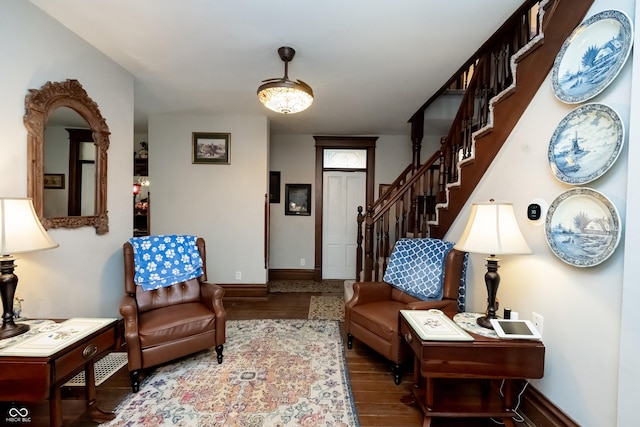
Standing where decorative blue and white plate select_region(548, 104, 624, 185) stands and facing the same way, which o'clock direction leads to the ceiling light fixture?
The ceiling light fixture is roughly at 1 o'clock from the decorative blue and white plate.

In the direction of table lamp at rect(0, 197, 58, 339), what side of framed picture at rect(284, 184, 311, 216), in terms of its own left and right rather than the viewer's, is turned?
front

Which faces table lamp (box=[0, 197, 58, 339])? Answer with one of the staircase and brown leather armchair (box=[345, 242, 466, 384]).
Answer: the brown leather armchair

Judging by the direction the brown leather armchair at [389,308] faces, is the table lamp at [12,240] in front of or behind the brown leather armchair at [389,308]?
in front

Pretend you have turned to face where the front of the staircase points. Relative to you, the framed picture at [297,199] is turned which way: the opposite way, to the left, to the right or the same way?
the opposite way

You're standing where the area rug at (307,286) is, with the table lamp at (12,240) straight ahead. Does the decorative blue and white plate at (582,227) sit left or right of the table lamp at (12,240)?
left

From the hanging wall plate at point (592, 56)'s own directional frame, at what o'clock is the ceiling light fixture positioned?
The ceiling light fixture is roughly at 1 o'clock from the hanging wall plate.

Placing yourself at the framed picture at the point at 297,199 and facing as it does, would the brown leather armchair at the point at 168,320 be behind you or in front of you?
in front

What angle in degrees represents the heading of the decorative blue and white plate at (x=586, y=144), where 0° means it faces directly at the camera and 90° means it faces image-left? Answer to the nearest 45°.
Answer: approximately 45°

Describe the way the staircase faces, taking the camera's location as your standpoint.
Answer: facing away from the viewer and to the left of the viewer

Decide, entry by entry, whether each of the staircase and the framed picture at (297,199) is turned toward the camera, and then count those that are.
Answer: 1

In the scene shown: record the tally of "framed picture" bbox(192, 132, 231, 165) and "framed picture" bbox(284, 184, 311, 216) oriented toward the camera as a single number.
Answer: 2

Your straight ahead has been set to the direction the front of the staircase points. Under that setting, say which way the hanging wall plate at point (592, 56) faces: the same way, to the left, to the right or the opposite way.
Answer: to the left

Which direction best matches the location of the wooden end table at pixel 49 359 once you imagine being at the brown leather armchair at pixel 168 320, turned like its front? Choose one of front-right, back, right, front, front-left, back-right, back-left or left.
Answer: right
